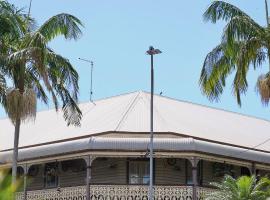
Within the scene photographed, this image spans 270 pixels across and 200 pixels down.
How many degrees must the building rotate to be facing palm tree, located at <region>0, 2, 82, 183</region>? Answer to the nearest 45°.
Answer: approximately 45° to its right

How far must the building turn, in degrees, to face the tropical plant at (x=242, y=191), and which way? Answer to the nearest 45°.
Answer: approximately 45° to its left

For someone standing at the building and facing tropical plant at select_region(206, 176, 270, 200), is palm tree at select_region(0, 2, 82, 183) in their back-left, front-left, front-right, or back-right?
front-right

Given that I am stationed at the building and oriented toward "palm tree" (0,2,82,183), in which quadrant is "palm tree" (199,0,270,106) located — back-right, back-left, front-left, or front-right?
front-left

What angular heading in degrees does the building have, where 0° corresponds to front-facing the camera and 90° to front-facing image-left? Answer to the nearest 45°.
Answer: approximately 0°

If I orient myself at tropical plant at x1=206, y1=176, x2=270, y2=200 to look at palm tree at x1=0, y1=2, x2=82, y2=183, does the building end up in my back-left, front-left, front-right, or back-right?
front-right

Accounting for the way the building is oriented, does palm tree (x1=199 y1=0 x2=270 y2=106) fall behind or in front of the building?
in front
